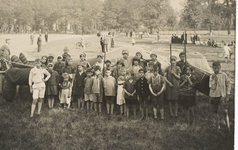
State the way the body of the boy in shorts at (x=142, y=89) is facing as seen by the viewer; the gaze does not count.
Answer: toward the camera

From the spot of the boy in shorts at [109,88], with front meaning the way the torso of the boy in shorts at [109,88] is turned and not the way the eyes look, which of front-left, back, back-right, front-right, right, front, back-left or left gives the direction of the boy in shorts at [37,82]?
right

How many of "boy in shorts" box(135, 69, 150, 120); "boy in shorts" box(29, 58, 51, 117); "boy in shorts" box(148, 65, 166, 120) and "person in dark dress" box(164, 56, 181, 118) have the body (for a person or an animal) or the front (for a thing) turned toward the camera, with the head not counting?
4

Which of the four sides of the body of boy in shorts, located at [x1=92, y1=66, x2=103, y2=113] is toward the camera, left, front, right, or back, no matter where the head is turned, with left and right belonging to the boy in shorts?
front

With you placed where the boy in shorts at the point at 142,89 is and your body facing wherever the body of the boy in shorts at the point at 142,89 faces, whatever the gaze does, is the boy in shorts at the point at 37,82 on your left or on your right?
on your right
